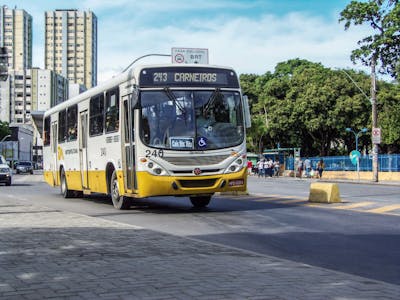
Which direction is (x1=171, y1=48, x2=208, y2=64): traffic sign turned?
toward the camera

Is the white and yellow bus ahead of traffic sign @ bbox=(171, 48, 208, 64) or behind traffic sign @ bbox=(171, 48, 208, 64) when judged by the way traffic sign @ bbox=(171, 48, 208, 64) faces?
ahead

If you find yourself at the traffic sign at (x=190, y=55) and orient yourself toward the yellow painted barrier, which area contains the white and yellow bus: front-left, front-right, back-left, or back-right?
front-right

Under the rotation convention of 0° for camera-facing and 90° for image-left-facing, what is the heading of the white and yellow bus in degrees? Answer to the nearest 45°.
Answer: approximately 315°

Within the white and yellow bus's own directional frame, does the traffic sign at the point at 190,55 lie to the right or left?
on its left

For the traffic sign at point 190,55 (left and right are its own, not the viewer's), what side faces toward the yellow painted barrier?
front

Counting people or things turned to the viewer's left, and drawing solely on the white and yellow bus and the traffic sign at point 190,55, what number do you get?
0

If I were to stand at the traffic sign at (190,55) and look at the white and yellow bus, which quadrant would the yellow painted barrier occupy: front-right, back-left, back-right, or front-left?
front-left

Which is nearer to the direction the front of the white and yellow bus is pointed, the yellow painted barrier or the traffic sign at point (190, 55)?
the yellow painted barrier
